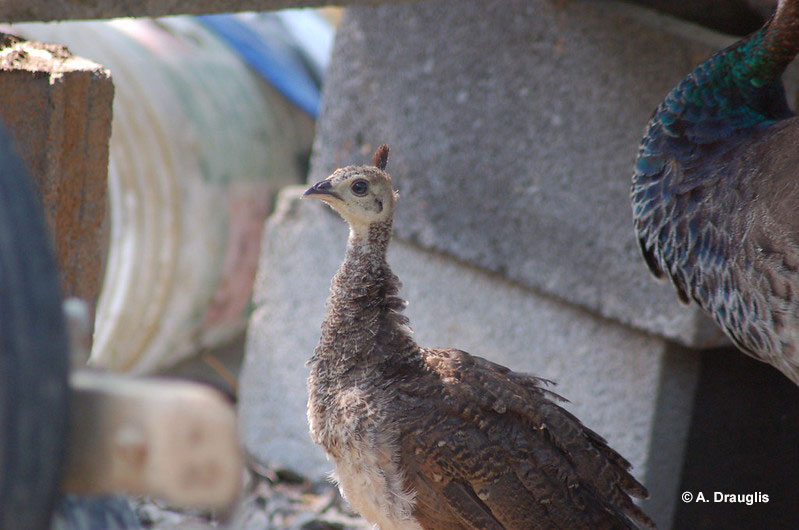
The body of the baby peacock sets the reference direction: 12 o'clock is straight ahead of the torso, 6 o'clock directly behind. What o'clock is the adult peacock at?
The adult peacock is roughly at 5 o'clock from the baby peacock.

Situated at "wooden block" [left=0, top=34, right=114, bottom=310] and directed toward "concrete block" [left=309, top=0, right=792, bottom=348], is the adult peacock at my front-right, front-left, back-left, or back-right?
front-right

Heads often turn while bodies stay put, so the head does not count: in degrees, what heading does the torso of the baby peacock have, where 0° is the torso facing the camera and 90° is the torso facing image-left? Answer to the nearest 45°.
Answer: approximately 90°

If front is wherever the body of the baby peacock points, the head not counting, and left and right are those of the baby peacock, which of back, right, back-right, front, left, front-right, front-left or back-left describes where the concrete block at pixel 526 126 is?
right
